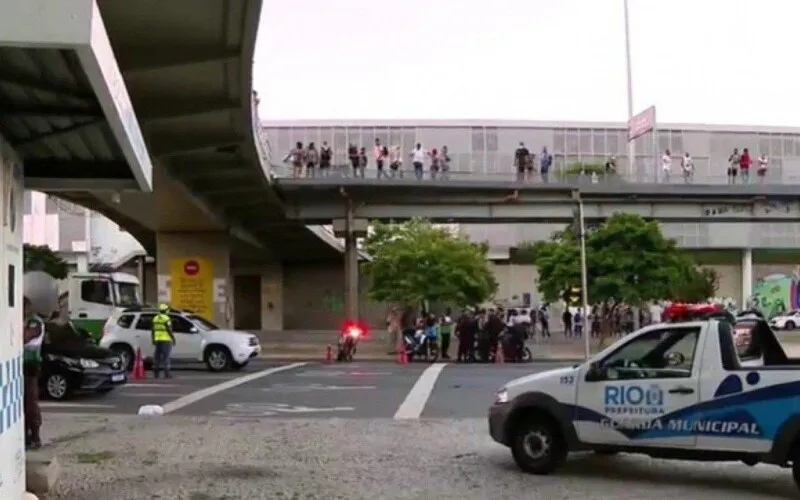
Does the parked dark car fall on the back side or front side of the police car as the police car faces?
on the front side

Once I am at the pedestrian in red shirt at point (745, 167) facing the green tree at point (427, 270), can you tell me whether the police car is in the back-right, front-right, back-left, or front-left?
front-left

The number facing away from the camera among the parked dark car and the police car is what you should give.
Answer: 0

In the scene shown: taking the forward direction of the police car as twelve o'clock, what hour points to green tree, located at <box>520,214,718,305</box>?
The green tree is roughly at 3 o'clock from the police car.

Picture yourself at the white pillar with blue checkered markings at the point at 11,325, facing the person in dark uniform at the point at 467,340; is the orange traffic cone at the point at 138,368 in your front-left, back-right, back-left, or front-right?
front-left

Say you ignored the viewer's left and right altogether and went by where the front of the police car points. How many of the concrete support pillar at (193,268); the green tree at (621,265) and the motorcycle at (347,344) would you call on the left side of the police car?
0

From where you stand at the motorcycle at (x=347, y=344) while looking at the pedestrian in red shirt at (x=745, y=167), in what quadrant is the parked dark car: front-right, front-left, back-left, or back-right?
back-right

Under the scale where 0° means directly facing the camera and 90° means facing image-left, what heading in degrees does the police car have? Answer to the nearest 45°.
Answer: approximately 90°
